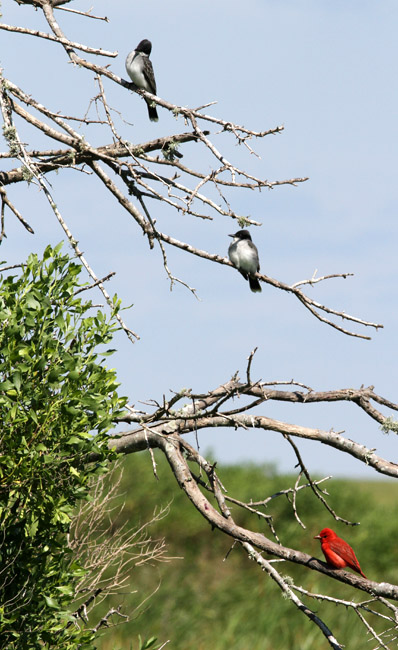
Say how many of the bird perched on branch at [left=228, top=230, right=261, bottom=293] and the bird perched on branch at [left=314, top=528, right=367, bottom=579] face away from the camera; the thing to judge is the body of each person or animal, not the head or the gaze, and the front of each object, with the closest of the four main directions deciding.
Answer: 0

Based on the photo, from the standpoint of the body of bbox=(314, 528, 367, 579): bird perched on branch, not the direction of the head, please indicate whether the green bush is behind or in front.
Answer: in front

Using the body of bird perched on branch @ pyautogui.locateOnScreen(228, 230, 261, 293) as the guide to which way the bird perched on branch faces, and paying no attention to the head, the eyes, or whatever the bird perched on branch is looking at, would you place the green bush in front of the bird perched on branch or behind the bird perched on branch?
in front

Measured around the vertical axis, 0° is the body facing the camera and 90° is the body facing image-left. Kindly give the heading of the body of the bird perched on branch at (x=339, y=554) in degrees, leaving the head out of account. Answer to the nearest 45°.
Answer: approximately 90°

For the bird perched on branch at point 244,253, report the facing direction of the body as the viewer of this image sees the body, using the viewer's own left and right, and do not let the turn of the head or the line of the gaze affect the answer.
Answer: facing the viewer and to the left of the viewer
